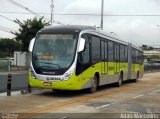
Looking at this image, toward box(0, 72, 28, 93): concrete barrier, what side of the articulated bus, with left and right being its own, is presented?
front

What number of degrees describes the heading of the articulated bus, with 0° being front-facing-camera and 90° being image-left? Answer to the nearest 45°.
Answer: approximately 45°
